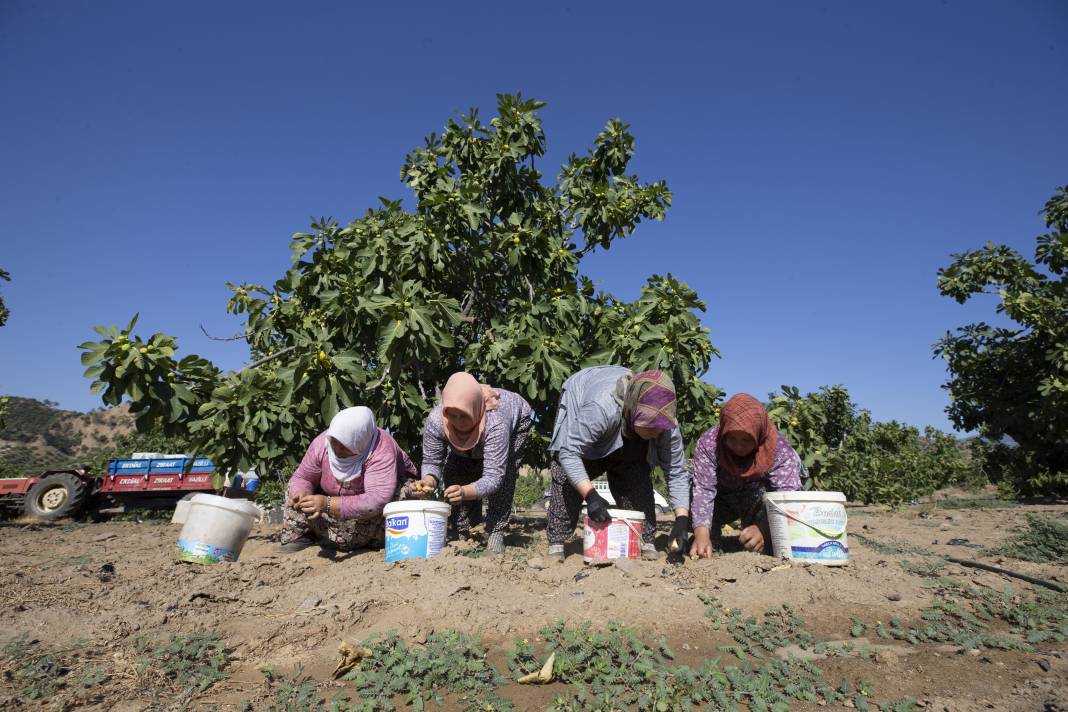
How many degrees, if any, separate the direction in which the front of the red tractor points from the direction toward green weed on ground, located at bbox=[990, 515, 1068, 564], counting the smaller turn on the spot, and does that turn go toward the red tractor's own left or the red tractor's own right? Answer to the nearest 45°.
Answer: approximately 135° to the red tractor's own left

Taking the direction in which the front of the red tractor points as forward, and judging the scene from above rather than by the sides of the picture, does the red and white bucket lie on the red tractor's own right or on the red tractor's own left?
on the red tractor's own left

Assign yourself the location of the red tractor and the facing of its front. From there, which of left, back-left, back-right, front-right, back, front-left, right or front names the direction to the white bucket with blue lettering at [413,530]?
left

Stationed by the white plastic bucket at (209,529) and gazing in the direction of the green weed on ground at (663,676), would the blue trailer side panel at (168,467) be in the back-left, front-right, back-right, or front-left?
back-left

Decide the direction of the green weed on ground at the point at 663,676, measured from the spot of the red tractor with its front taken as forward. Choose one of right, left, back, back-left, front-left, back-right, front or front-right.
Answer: left

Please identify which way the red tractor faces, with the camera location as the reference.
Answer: facing to the left of the viewer

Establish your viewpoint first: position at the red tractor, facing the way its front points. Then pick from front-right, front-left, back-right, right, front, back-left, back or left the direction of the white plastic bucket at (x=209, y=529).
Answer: left

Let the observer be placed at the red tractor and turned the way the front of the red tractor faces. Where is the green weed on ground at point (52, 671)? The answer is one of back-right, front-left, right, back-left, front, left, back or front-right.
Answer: left

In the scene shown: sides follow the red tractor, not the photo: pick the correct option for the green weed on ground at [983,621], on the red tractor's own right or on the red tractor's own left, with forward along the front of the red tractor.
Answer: on the red tractor's own left
